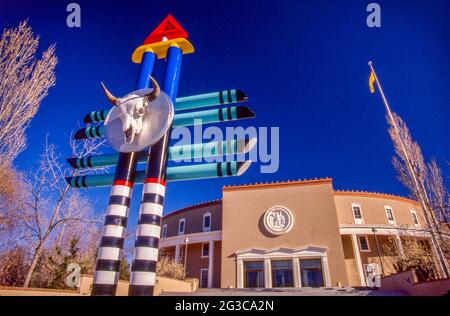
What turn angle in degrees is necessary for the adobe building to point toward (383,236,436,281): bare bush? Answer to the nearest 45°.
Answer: approximately 45° to its left

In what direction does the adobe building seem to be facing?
toward the camera

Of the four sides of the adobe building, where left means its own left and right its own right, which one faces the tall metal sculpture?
front

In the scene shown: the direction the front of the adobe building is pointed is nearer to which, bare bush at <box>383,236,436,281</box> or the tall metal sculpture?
the tall metal sculpture

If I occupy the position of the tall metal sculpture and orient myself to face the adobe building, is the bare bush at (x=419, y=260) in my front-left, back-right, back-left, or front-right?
front-right

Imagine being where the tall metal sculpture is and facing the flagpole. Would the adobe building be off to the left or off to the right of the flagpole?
left

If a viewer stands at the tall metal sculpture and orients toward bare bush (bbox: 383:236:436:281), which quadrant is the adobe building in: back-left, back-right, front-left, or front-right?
front-left

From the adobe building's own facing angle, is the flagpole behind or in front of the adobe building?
in front
